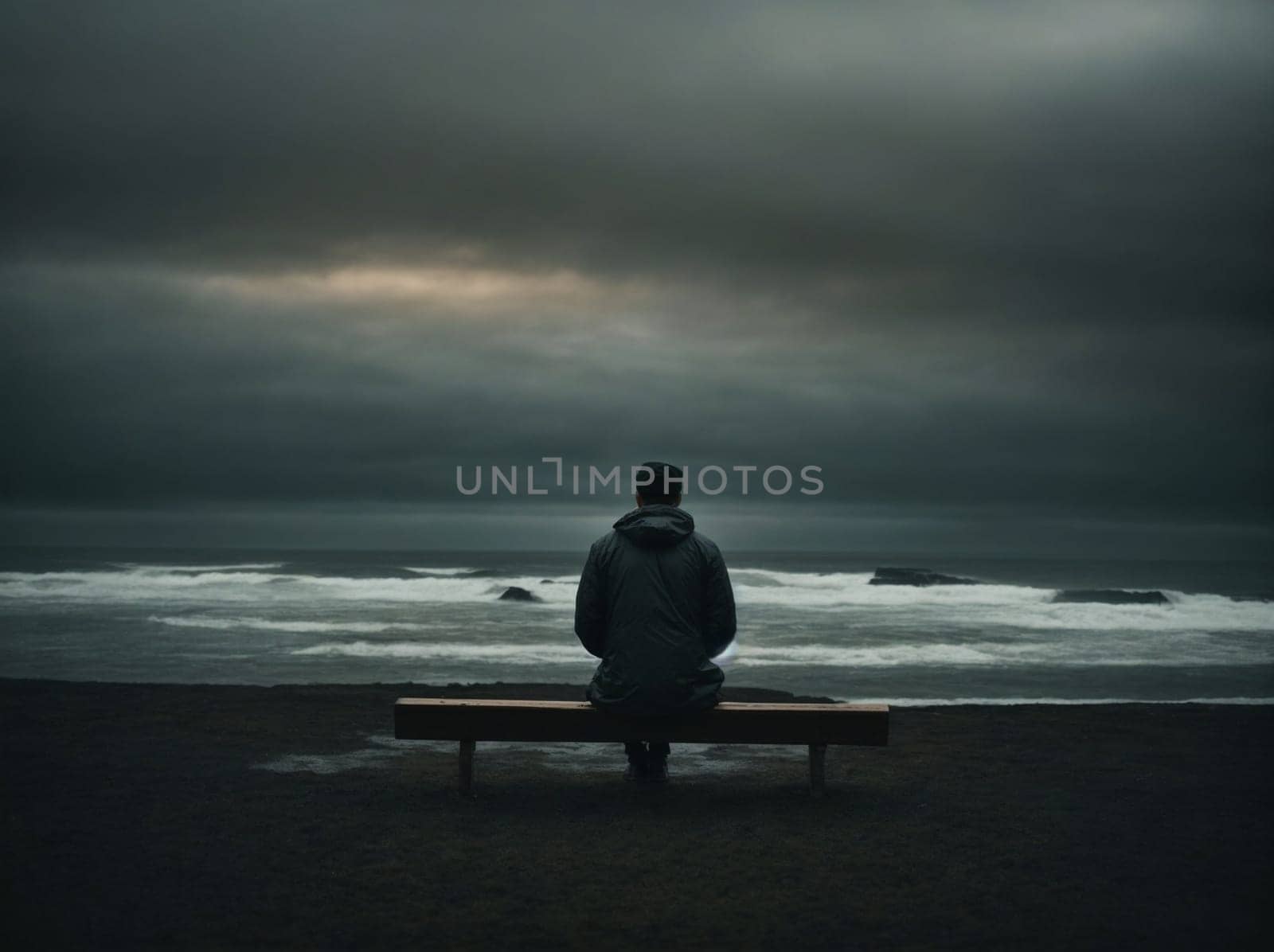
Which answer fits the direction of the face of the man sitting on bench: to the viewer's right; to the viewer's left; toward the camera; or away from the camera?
away from the camera

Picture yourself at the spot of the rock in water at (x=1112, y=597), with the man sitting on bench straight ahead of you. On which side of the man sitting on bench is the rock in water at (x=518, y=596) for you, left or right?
right

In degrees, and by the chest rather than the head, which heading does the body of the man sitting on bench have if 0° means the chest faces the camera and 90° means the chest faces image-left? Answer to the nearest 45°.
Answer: approximately 180°

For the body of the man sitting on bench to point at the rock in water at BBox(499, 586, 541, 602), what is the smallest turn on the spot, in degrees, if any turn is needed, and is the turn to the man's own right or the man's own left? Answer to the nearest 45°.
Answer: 0° — they already face it
